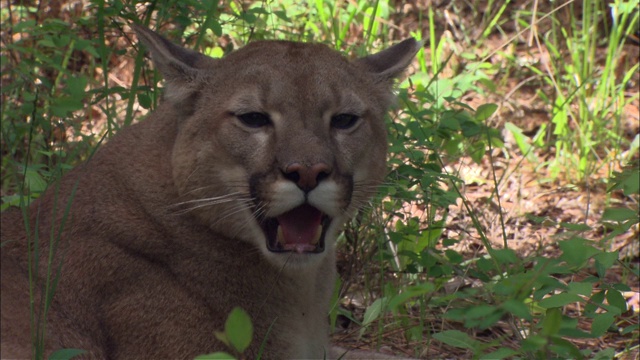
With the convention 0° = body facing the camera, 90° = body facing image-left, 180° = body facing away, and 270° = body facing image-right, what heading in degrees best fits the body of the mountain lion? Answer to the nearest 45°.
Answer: approximately 315°

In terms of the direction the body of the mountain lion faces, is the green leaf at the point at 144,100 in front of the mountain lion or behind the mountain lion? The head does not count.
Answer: behind

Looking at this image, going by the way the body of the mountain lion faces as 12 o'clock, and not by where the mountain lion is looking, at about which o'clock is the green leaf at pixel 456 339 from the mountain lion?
The green leaf is roughly at 12 o'clock from the mountain lion.

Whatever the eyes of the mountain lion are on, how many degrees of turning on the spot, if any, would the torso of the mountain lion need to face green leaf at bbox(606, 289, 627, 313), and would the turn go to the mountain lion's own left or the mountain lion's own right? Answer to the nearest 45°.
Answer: approximately 45° to the mountain lion's own left
